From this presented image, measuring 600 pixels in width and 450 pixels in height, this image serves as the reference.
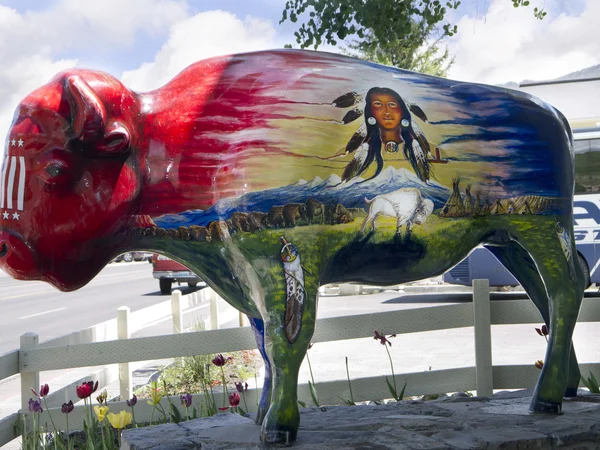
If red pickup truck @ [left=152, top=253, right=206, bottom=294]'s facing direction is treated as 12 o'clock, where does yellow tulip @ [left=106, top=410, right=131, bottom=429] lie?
The yellow tulip is roughly at 6 o'clock from the red pickup truck.

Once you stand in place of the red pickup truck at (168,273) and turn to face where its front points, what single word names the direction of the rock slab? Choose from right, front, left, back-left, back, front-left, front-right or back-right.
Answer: back

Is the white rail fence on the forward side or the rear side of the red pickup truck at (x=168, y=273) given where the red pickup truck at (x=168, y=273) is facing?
on the rear side

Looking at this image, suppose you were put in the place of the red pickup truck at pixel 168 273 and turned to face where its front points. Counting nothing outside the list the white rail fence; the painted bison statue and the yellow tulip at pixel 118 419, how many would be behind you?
3

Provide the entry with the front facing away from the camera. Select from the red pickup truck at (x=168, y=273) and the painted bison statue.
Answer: the red pickup truck

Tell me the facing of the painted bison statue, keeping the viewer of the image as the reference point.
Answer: facing to the left of the viewer

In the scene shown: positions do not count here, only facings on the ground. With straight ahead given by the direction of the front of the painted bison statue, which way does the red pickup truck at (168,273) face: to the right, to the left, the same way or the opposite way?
to the right

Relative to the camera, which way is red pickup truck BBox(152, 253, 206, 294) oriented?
away from the camera

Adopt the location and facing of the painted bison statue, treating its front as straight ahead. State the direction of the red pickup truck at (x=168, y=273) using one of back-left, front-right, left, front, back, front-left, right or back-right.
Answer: right

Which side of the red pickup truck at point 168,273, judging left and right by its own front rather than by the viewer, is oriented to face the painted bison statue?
back

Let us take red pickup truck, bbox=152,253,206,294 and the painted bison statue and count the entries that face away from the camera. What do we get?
1

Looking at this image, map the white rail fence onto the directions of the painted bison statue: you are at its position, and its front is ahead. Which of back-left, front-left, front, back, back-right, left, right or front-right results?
right
